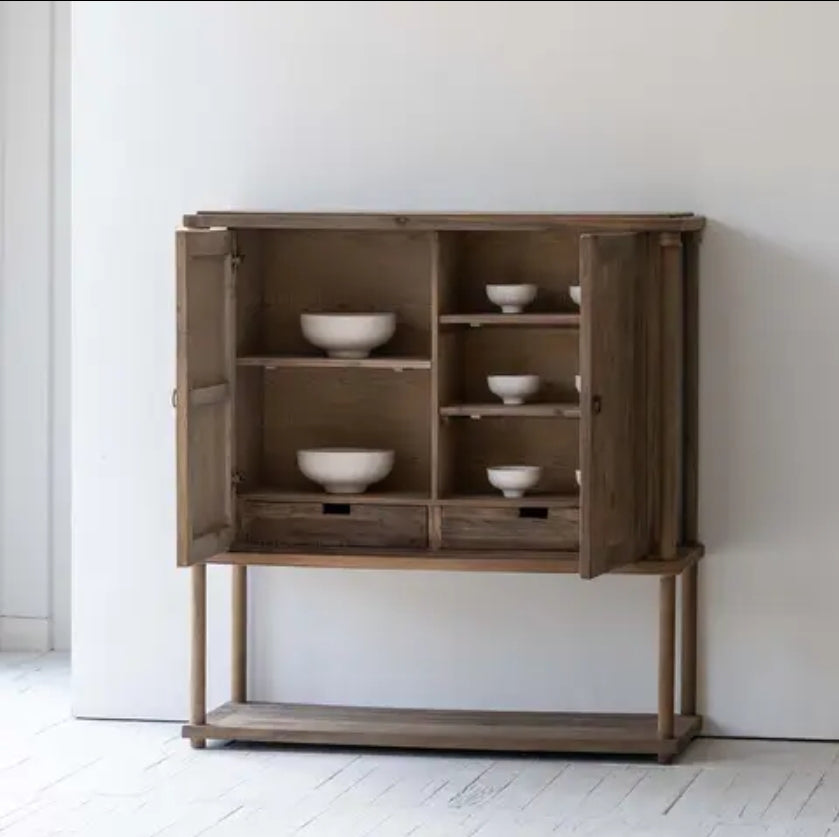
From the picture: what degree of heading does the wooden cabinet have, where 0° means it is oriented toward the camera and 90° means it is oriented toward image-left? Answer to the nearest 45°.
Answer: approximately 0°
